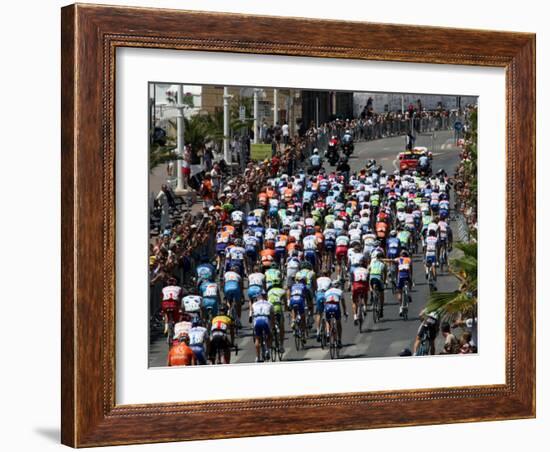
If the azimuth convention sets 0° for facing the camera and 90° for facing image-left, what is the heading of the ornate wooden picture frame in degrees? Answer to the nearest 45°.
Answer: approximately 315°
